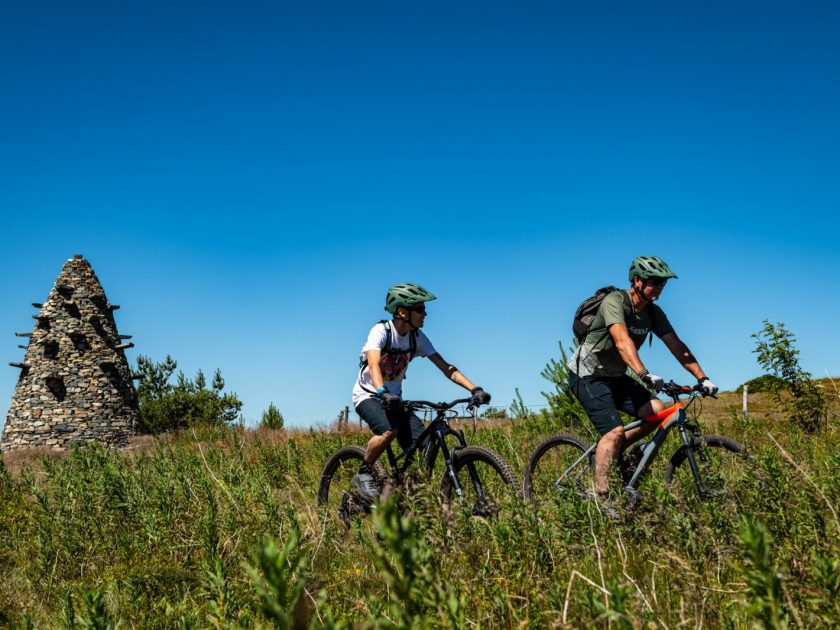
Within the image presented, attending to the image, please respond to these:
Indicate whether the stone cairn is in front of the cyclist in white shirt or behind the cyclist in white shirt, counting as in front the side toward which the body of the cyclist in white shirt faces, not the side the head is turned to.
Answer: behind

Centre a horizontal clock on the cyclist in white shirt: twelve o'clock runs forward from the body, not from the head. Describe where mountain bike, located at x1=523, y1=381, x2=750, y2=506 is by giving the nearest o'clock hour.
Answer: The mountain bike is roughly at 11 o'clock from the cyclist in white shirt.

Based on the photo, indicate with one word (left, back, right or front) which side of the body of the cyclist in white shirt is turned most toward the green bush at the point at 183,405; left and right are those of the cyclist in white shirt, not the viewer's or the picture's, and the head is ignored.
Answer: back

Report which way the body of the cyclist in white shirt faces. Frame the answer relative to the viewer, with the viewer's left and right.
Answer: facing the viewer and to the right of the viewer

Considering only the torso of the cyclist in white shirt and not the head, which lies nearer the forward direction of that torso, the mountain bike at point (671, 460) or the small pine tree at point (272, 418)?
the mountain bike

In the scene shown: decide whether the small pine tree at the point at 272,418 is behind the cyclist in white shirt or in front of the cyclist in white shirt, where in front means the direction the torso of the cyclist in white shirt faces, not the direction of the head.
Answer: behind

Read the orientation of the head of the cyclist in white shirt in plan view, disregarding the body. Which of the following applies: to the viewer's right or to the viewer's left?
to the viewer's right
